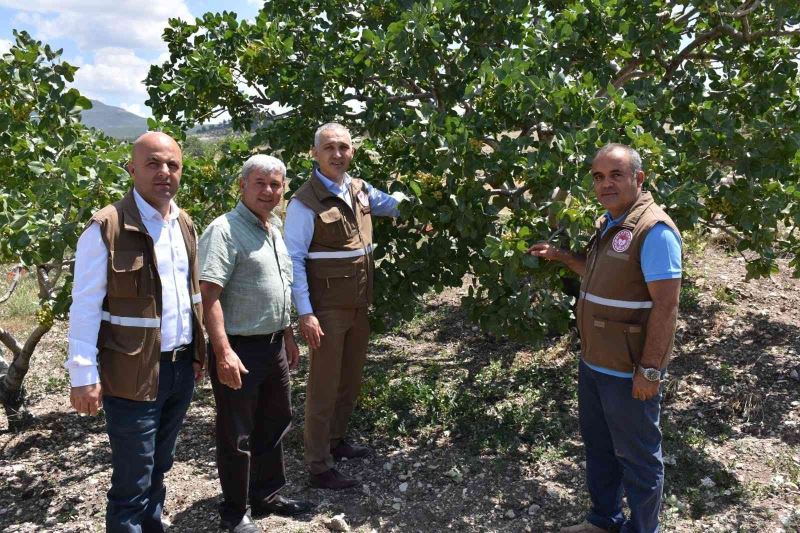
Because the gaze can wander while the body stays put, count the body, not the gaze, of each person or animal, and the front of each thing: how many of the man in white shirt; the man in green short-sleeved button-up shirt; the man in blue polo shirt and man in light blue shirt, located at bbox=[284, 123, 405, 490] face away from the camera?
0

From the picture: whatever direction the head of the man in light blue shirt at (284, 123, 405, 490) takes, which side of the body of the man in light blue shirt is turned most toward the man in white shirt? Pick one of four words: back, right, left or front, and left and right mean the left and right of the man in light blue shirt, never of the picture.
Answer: right

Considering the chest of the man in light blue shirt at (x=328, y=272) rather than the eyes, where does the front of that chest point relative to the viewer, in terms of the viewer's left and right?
facing the viewer and to the right of the viewer

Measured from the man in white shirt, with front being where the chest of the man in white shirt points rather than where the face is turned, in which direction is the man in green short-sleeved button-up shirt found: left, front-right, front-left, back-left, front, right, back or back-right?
left

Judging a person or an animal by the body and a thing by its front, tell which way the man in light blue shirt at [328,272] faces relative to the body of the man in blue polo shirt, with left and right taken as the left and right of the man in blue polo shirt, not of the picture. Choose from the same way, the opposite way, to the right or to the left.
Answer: to the left

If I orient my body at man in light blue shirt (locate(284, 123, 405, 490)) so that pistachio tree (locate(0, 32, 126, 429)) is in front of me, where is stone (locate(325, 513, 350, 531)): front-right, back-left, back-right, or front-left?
back-left

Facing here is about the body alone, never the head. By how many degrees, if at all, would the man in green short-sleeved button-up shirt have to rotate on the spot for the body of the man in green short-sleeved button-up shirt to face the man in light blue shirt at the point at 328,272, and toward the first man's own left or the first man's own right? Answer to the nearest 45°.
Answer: approximately 90° to the first man's own left

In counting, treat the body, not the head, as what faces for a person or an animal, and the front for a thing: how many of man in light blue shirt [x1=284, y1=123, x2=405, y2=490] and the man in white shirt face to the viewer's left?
0

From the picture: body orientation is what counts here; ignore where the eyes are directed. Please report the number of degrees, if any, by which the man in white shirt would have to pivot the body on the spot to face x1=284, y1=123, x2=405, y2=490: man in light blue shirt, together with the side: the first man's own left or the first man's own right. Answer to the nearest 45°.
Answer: approximately 90° to the first man's own left

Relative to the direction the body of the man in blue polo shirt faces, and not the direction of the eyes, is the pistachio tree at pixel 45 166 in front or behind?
in front
